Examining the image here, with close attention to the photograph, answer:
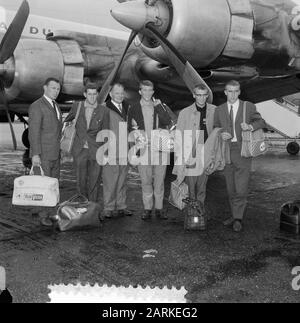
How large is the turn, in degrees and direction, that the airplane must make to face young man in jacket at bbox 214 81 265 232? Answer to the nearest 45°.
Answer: approximately 45° to its left

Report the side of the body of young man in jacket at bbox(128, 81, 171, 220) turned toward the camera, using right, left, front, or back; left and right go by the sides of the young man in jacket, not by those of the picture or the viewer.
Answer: front

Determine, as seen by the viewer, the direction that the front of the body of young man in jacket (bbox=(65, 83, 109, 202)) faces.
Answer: toward the camera

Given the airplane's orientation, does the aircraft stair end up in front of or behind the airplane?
behind

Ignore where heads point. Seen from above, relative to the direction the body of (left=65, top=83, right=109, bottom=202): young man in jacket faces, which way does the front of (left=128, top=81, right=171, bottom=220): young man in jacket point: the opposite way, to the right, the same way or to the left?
the same way

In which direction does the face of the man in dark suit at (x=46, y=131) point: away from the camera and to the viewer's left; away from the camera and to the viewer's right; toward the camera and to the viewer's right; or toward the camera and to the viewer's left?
toward the camera and to the viewer's right

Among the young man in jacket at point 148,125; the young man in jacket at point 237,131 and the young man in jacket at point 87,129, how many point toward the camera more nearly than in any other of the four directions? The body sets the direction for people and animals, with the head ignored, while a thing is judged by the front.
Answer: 3

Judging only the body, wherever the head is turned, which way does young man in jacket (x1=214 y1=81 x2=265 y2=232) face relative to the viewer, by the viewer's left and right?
facing the viewer

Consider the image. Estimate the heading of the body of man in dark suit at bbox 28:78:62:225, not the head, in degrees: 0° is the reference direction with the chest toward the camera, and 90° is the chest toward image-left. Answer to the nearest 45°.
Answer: approximately 315°

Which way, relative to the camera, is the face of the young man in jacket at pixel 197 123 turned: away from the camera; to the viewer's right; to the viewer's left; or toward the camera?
toward the camera

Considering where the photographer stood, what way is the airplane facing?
facing the viewer and to the left of the viewer

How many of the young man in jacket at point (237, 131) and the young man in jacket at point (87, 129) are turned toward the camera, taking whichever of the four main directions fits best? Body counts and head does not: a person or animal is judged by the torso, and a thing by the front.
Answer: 2

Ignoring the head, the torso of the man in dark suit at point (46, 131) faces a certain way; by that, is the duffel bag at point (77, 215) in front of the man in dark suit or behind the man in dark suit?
in front

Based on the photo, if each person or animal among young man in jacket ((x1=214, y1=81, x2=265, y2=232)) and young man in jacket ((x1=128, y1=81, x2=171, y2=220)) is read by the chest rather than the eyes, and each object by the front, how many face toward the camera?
2

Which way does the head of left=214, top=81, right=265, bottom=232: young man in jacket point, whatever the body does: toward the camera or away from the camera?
toward the camera

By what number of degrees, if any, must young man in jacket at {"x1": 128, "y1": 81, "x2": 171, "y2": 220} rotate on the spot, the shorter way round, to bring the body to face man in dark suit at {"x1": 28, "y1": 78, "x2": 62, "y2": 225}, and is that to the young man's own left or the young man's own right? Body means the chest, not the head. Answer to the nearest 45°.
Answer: approximately 90° to the young man's own right
